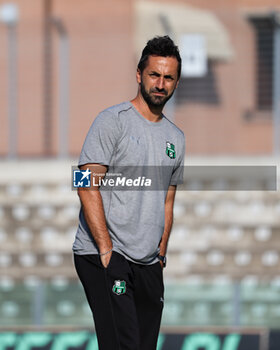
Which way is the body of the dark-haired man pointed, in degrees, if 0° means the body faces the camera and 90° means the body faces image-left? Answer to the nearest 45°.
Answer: approximately 315°

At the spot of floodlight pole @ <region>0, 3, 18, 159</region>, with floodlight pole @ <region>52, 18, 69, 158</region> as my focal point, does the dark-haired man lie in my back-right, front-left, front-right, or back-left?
front-right

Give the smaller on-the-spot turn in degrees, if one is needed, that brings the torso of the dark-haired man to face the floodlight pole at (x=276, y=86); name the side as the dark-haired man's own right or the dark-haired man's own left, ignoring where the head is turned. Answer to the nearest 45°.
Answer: approximately 135° to the dark-haired man's own left

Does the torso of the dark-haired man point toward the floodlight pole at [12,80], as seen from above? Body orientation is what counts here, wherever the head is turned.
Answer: no

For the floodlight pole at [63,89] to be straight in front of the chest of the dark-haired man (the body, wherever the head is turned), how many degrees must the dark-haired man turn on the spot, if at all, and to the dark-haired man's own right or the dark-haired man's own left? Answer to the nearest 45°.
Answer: approximately 135° to the dark-haired man's own left

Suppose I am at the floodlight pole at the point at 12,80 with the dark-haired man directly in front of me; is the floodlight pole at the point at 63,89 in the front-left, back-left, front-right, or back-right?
front-left
